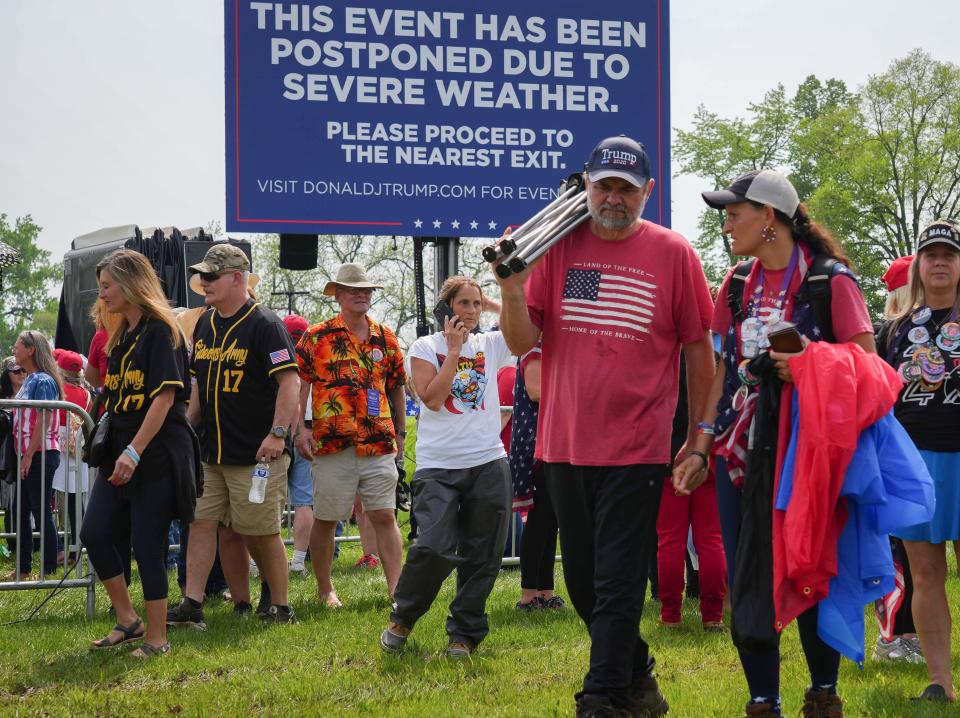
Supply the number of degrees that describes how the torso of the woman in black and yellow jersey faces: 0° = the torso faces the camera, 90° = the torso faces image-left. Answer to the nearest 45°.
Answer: approximately 45°

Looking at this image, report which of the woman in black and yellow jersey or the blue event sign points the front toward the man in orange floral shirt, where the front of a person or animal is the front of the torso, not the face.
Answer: the blue event sign

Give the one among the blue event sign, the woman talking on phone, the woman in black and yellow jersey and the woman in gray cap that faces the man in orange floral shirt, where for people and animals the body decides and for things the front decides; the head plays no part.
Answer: the blue event sign

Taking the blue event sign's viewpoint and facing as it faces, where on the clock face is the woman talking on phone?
The woman talking on phone is roughly at 12 o'clock from the blue event sign.

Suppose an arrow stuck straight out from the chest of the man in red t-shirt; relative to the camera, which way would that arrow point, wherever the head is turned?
toward the camera

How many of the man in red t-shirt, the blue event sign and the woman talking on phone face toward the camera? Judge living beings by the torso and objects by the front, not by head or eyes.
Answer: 3

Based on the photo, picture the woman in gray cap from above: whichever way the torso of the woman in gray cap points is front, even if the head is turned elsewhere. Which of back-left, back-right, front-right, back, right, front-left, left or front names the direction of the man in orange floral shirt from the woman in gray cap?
right

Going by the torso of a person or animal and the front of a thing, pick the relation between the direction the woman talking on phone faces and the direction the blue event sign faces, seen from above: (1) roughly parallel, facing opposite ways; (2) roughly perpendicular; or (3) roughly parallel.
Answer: roughly parallel

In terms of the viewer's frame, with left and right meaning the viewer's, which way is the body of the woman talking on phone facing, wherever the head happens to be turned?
facing the viewer

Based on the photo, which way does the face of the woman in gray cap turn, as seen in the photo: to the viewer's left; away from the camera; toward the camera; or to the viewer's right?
to the viewer's left

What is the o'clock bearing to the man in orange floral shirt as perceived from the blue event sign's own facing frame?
The man in orange floral shirt is roughly at 12 o'clock from the blue event sign.

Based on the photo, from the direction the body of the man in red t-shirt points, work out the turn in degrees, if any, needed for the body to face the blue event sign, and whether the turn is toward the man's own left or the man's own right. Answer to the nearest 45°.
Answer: approximately 180°

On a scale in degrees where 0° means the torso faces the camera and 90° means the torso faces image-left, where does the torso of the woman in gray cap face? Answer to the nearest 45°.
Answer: approximately 45°

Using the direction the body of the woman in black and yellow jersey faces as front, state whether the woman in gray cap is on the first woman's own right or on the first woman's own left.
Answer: on the first woman's own left

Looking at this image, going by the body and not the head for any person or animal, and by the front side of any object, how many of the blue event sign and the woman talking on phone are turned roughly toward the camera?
2
